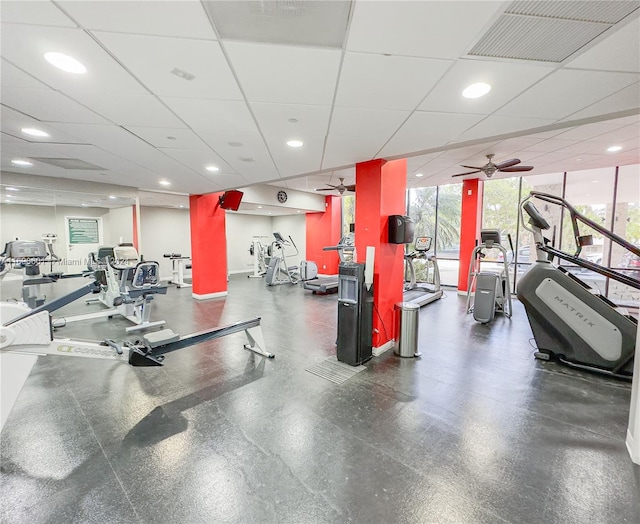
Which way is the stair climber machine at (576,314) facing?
to the viewer's left

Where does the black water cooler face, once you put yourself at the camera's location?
facing the viewer and to the left of the viewer

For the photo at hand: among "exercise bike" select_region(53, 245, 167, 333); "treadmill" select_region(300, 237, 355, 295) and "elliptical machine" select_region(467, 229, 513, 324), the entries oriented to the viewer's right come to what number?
1

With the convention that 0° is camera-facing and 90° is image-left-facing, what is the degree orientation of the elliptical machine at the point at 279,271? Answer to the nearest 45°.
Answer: approximately 45°

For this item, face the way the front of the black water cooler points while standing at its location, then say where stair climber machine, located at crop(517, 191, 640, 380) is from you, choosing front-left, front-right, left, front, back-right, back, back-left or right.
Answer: back-left

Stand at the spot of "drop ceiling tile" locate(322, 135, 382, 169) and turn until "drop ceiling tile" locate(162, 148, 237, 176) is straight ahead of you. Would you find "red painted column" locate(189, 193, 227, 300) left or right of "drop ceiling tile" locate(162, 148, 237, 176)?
right

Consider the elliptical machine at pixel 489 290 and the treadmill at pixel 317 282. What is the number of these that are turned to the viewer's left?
0

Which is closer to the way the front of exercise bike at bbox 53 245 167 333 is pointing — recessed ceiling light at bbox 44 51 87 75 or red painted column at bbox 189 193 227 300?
the red painted column

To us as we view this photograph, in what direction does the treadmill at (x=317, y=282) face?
facing to the right of the viewer
